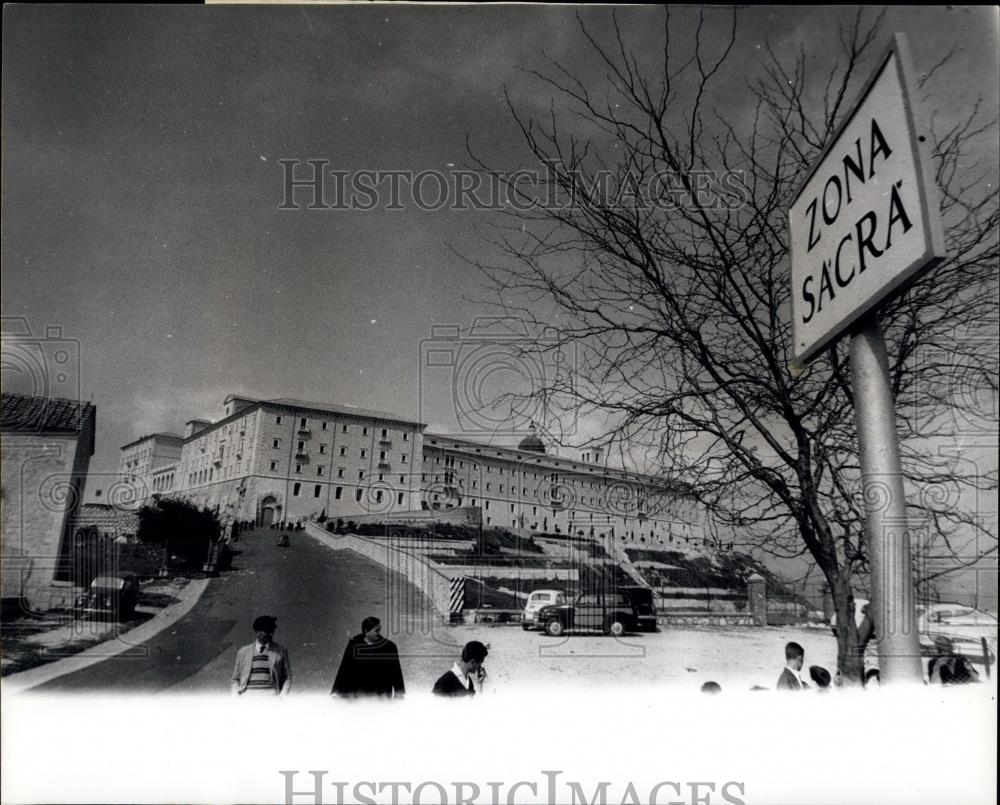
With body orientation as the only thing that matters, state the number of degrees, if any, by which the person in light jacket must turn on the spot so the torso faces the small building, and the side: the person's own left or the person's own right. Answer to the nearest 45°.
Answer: approximately 90° to the person's own right

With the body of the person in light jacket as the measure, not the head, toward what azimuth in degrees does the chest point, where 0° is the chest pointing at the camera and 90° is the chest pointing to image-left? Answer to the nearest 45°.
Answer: approximately 0°

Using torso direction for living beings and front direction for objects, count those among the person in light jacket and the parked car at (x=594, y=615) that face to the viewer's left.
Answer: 1

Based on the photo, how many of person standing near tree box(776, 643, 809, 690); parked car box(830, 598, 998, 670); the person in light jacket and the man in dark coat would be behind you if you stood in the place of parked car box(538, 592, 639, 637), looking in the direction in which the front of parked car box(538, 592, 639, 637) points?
2

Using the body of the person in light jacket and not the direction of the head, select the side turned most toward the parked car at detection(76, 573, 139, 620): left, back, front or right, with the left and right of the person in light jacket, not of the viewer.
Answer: back

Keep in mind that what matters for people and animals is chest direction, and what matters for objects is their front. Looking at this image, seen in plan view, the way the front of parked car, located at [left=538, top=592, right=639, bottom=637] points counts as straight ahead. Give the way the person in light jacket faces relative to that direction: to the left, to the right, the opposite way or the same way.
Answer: to the left

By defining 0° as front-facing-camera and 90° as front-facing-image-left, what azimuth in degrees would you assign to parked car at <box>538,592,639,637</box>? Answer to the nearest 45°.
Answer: approximately 90°

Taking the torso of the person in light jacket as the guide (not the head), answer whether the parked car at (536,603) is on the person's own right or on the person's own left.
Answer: on the person's own left
